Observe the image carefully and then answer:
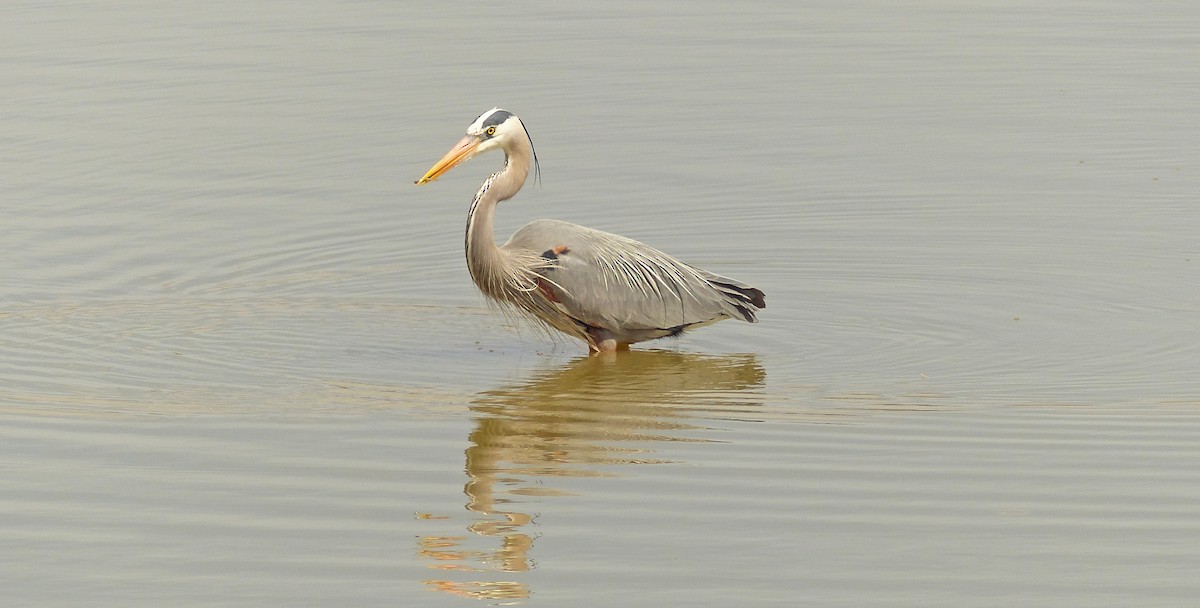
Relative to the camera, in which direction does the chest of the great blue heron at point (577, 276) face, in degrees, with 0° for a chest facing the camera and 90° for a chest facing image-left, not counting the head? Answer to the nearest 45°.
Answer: approximately 90°
